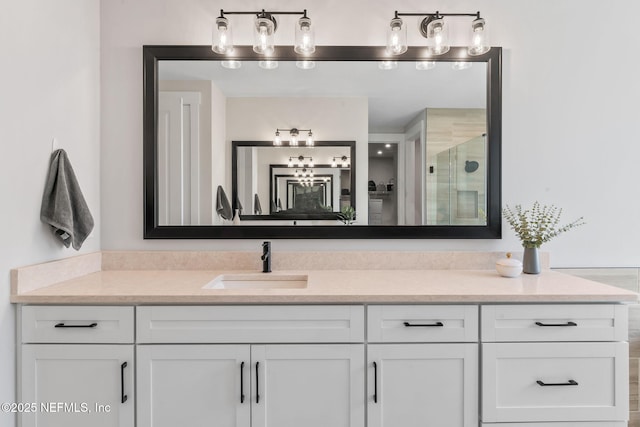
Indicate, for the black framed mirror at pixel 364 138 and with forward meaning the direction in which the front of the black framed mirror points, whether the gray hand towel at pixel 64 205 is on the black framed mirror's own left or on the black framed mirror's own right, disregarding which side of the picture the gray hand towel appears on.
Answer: on the black framed mirror's own right

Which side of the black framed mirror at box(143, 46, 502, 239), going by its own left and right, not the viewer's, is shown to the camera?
front

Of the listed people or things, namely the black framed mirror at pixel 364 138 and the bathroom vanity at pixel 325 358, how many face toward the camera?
2

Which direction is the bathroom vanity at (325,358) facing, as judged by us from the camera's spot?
facing the viewer

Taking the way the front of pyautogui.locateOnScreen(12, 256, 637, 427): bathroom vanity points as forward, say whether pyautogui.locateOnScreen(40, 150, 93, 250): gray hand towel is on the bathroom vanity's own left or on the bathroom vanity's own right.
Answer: on the bathroom vanity's own right
